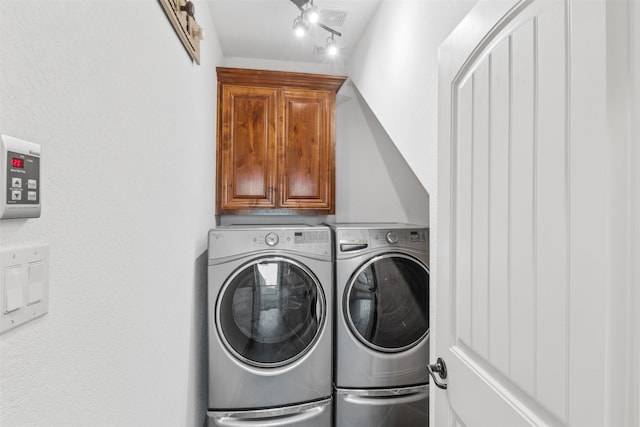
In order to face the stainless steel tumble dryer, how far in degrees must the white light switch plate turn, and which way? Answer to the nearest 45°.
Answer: approximately 90° to its left

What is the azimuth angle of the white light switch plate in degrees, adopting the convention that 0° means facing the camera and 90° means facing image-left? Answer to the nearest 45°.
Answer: approximately 315°

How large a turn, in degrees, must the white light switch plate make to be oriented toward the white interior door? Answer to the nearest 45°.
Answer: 0° — it already faces it

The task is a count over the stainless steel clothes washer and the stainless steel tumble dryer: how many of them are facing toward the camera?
2

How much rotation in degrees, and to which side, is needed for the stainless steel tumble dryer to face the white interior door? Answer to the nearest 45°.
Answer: approximately 45° to its left

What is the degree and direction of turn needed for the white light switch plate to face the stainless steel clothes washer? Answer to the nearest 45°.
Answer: approximately 45° to its left

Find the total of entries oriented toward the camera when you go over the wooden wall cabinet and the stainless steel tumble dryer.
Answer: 2

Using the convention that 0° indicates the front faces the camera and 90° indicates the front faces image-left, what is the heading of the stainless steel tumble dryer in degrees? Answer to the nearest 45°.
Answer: approximately 0°

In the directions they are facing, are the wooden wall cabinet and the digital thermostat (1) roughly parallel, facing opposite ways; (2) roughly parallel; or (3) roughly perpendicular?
roughly perpendicular

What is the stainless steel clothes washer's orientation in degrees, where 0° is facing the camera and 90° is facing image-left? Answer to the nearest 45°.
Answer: approximately 0°
